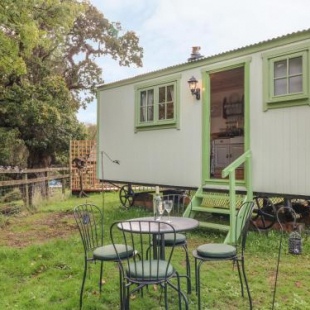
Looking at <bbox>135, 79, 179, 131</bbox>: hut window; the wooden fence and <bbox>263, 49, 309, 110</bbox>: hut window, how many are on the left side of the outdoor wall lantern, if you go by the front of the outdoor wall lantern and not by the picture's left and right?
1

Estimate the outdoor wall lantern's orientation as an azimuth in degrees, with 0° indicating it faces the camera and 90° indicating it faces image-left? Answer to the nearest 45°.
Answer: approximately 45°

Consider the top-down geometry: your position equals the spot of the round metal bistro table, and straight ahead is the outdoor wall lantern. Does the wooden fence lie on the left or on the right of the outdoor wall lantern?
left

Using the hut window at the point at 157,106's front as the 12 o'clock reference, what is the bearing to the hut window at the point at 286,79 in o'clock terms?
the hut window at the point at 286,79 is roughly at 9 o'clock from the hut window at the point at 157,106.

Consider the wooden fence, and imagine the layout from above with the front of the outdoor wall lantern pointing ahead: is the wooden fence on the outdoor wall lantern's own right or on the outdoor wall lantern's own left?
on the outdoor wall lantern's own right

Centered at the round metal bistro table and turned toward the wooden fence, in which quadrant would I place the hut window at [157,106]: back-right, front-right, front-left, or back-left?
front-right

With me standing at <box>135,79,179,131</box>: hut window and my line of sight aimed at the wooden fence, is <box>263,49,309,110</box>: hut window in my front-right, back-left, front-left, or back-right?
back-left

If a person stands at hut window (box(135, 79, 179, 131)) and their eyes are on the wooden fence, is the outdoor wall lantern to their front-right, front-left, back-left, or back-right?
back-left

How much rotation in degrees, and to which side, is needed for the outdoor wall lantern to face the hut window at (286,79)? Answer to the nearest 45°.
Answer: approximately 90° to its left

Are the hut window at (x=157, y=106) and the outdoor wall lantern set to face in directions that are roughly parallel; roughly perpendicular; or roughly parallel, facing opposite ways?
roughly parallel

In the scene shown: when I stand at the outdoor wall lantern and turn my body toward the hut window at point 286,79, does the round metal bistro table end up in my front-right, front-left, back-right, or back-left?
front-right

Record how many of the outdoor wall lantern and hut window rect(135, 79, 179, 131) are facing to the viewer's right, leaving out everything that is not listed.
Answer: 0

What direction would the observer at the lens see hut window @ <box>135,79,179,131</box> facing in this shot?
facing the viewer and to the left of the viewer

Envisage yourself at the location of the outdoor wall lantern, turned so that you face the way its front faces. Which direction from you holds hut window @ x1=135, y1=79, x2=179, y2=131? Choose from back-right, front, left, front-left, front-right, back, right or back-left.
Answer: right

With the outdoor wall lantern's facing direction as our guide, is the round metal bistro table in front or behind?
in front

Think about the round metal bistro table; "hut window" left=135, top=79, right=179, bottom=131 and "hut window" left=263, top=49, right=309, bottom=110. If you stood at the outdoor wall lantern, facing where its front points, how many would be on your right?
1
